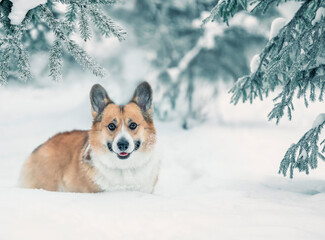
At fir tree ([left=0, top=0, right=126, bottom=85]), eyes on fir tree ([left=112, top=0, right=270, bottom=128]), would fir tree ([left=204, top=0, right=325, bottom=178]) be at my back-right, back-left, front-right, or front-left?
front-right

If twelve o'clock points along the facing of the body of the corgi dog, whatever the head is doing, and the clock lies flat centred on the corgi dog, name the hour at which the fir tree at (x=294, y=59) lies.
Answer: The fir tree is roughly at 11 o'clock from the corgi dog.

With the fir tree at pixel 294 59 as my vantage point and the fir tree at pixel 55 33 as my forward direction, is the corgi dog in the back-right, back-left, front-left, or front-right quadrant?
front-right

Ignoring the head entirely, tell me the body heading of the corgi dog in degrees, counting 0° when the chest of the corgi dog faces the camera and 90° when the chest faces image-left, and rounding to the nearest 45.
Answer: approximately 315°

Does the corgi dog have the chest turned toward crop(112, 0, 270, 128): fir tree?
no
